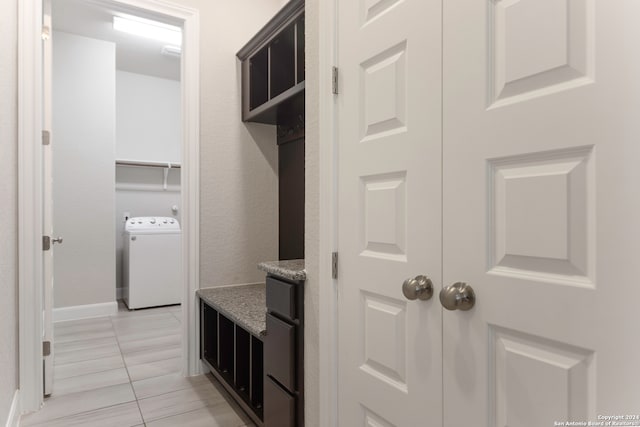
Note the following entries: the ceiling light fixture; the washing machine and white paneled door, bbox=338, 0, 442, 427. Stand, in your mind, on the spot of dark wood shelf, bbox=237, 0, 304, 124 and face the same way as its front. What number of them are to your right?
2

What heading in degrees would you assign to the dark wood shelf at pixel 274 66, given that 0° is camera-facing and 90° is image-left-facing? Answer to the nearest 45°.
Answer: approximately 45°

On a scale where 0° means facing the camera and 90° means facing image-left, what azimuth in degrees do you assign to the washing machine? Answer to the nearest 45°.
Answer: approximately 0°

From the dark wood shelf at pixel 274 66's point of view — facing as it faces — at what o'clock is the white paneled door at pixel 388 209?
The white paneled door is roughly at 10 o'clock from the dark wood shelf.

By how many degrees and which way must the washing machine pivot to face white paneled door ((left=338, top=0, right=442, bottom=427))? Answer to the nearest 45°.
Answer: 0° — it already faces it

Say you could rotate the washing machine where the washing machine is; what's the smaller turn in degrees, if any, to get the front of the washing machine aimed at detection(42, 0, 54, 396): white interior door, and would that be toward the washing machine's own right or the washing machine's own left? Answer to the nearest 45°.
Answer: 0° — it already faces it

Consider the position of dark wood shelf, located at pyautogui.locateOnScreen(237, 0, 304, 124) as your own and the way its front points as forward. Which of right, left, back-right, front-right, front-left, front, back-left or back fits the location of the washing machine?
right

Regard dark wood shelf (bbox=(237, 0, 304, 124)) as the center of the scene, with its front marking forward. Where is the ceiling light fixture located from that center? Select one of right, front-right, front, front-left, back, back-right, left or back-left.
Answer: right

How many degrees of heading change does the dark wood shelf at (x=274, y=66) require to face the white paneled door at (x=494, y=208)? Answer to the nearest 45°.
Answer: approximately 45° to its left

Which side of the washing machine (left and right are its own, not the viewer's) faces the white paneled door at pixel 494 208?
front
